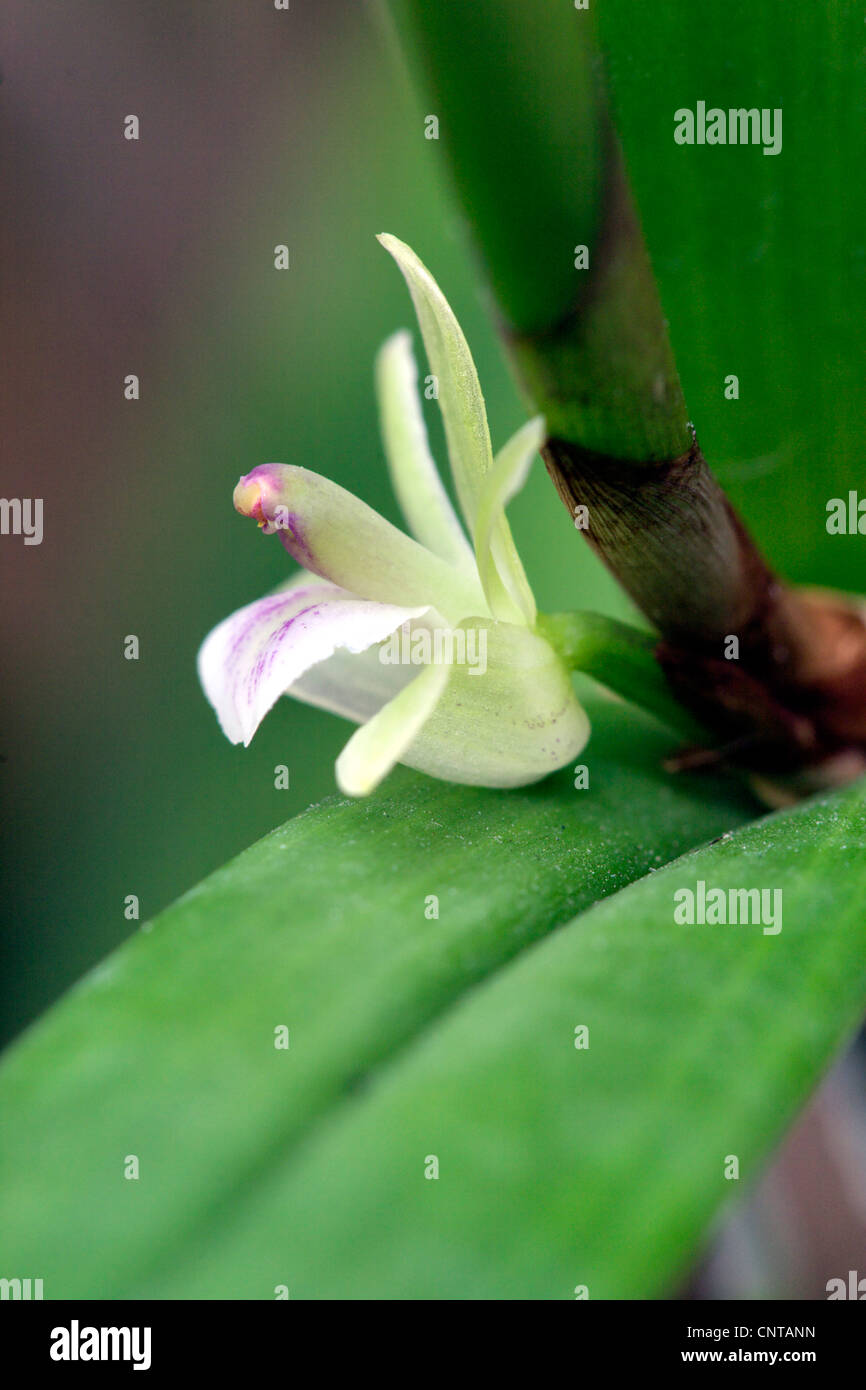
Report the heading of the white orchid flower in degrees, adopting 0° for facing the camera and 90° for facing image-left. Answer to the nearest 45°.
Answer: approximately 90°
